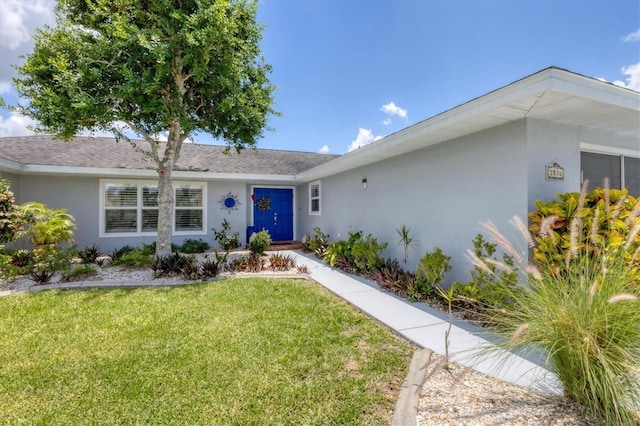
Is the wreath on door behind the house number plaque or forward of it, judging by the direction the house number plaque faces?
behind

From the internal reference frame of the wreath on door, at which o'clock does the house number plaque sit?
The house number plaque is roughly at 11 o'clock from the wreath on door.

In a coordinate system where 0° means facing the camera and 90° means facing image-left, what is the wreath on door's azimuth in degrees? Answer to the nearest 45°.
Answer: approximately 0°

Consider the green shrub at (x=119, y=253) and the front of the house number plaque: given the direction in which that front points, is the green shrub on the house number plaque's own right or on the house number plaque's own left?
on the house number plaque's own right

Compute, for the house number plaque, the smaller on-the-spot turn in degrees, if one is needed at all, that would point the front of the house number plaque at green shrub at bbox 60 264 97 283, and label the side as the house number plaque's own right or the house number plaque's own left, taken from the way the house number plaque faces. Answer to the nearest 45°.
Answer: approximately 90° to the house number plaque's own right

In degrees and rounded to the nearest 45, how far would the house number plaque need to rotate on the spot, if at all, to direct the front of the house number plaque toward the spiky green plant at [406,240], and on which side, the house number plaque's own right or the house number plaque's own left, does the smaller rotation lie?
approximately 135° to the house number plaque's own right

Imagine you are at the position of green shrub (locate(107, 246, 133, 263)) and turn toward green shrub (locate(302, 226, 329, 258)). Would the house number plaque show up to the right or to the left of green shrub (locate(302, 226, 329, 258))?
right

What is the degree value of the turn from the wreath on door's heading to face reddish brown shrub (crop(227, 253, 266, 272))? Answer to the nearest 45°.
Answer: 0° — it already faces it

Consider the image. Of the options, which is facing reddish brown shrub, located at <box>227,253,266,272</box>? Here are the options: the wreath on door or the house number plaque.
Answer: the wreath on door

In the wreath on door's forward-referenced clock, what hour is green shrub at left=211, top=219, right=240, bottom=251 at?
The green shrub is roughly at 2 o'clock from the wreath on door.
